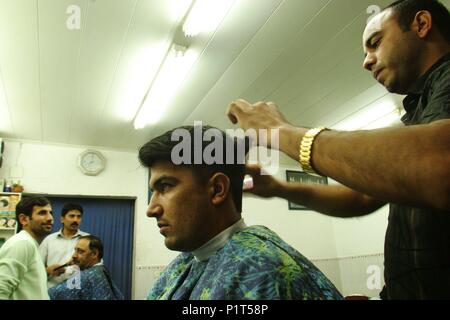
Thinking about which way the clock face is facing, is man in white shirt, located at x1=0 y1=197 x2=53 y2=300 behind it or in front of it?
in front

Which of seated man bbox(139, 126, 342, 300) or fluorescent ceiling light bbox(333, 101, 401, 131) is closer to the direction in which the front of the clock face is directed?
the seated man

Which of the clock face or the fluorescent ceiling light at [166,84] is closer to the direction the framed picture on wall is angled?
the fluorescent ceiling light

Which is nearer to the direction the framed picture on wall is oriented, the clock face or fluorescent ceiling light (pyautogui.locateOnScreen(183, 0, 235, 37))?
the fluorescent ceiling light

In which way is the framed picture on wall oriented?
toward the camera

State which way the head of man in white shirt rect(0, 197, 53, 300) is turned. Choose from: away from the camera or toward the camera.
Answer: toward the camera

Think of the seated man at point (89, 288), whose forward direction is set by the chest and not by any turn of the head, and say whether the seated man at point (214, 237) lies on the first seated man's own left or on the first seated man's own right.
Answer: on the first seated man's own left

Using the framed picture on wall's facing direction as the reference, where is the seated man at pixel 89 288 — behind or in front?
in front

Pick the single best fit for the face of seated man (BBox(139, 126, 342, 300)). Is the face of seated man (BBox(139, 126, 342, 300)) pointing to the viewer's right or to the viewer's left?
to the viewer's left
